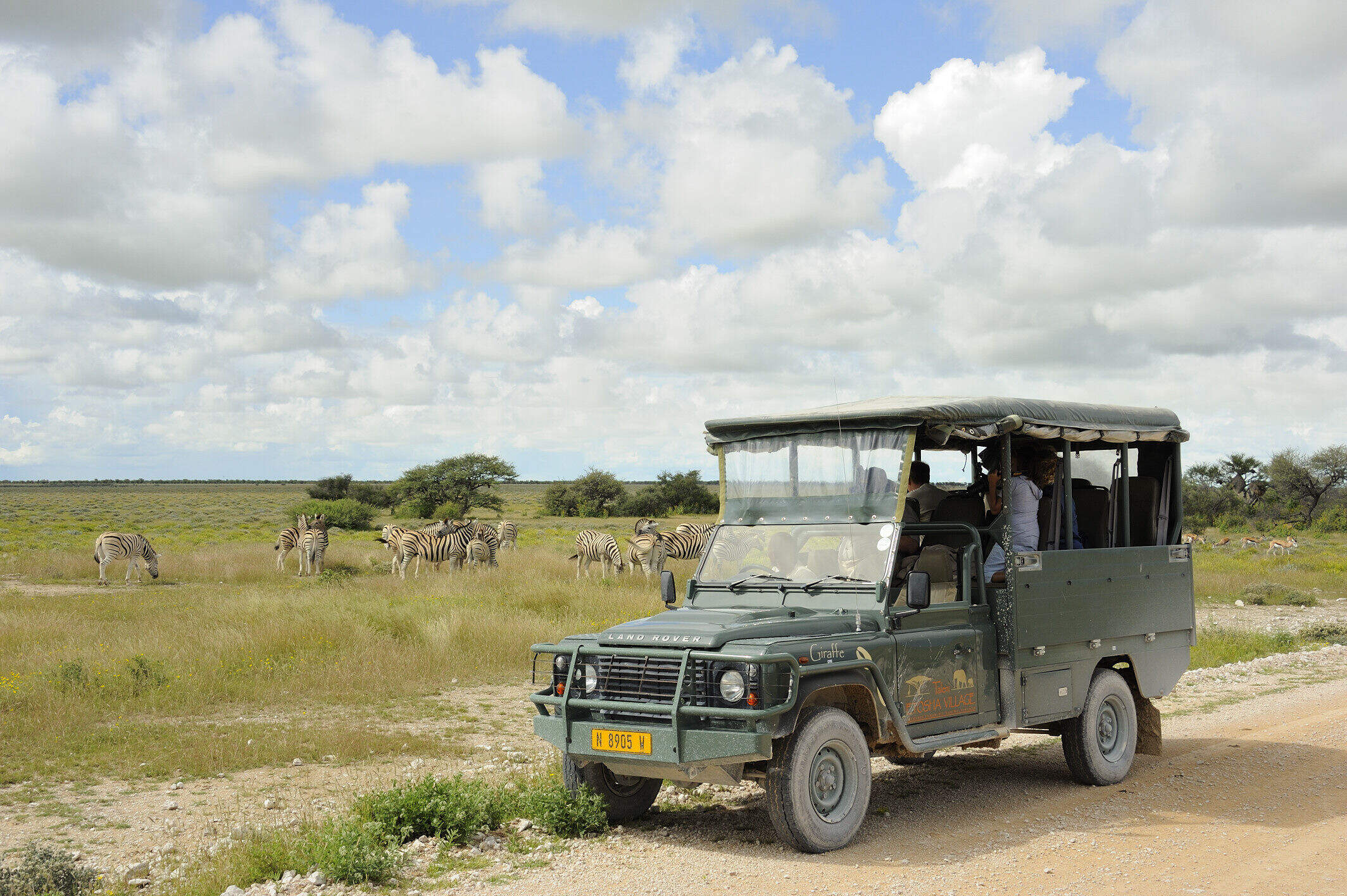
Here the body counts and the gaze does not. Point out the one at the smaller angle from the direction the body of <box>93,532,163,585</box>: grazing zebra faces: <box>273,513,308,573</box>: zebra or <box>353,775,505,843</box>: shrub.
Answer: the zebra

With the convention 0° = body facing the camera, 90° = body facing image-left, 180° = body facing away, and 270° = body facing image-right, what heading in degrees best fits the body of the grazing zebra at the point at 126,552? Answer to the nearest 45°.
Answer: approximately 270°

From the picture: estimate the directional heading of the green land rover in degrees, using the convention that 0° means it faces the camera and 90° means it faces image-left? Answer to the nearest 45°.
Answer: approximately 45°
